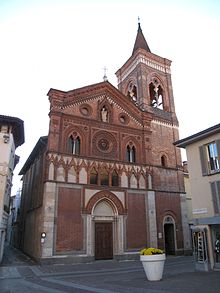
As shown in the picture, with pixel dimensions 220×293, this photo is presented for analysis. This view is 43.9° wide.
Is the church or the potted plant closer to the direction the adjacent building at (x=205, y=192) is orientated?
the potted plant

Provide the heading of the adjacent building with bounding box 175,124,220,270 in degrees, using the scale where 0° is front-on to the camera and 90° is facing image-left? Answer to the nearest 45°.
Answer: approximately 45°

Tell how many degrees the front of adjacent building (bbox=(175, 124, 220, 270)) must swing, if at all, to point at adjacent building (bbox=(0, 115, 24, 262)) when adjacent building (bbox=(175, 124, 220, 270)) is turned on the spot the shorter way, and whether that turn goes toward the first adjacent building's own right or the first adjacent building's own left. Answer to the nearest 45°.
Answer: approximately 45° to the first adjacent building's own right

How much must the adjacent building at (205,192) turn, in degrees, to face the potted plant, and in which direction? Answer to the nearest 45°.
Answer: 0° — it already faces it

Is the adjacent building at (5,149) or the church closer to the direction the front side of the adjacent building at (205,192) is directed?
the adjacent building

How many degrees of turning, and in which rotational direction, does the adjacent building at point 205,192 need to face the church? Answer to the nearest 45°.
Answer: approximately 90° to its right
